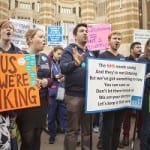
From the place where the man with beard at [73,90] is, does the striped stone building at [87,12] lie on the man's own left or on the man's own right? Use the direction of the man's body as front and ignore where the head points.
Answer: on the man's own left

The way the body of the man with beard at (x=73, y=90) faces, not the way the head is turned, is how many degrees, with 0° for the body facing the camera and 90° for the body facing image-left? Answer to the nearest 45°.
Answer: approximately 315°

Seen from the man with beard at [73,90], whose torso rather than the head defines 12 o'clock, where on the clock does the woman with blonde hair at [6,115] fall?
The woman with blonde hair is roughly at 3 o'clock from the man with beard.

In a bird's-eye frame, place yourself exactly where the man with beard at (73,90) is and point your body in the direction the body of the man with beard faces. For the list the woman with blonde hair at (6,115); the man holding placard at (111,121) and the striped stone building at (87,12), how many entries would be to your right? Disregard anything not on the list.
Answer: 1

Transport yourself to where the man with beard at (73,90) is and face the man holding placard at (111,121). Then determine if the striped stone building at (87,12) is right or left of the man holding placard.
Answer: left

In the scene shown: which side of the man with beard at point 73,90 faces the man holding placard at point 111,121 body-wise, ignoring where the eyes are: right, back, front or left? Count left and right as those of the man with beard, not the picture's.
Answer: left
